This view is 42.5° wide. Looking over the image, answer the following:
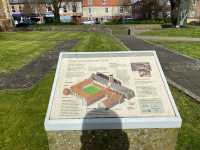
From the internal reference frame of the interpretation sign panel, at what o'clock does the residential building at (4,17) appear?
The residential building is roughly at 5 o'clock from the interpretation sign panel.

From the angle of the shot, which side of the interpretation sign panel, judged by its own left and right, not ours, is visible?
front
